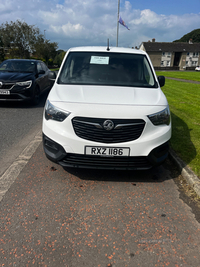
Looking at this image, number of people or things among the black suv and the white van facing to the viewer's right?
0

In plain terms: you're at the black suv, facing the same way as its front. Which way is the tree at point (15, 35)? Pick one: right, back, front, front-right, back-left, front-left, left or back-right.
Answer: back-right

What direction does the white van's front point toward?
toward the camera

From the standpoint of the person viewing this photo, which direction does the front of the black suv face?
facing the viewer and to the left of the viewer

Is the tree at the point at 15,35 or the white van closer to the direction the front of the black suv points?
the white van

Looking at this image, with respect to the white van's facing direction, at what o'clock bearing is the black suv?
The black suv is roughly at 5 o'clock from the white van.

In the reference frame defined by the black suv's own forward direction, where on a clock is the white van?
The white van is roughly at 10 o'clock from the black suv.

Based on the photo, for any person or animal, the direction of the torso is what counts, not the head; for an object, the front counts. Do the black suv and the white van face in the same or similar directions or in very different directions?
same or similar directions
